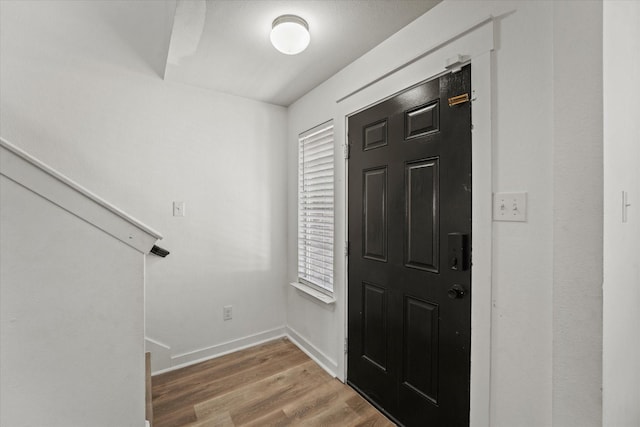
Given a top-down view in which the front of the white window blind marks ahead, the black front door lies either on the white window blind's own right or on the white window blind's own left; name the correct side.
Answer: on the white window blind's own left

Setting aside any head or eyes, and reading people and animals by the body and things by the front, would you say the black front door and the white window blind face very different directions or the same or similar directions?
same or similar directions

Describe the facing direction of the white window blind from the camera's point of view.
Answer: facing the viewer and to the left of the viewer

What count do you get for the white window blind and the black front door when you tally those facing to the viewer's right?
0

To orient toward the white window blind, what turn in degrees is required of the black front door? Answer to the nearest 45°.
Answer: approximately 90° to its right

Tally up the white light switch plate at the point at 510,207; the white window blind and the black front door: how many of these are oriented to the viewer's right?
0

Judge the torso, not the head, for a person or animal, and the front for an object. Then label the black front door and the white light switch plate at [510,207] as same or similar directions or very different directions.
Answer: same or similar directions

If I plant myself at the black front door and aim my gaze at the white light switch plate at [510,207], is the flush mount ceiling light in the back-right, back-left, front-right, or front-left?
back-right

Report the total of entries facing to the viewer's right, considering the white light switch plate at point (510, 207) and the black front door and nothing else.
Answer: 0

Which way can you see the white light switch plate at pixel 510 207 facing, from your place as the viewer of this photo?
facing the viewer
